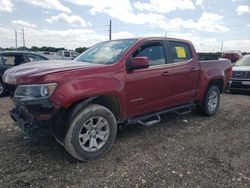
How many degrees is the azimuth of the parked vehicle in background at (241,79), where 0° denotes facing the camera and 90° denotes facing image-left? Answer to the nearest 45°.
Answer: approximately 0°

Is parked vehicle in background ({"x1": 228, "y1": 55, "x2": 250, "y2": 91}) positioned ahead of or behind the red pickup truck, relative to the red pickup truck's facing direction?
behind

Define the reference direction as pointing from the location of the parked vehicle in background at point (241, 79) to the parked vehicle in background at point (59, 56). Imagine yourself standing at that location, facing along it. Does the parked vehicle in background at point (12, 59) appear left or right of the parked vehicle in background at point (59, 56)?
left

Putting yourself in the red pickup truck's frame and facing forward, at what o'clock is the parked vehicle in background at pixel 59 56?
The parked vehicle in background is roughly at 4 o'clock from the red pickup truck.

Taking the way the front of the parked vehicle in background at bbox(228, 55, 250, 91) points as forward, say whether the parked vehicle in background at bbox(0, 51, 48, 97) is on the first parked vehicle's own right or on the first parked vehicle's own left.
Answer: on the first parked vehicle's own right

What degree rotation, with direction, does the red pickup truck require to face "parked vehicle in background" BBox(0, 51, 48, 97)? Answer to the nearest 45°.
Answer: approximately 90° to its right

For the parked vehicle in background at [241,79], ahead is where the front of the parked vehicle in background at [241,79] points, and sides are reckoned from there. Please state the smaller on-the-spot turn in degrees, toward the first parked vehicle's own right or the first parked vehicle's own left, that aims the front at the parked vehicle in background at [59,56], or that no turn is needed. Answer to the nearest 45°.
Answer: approximately 90° to the first parked vehicle's own right

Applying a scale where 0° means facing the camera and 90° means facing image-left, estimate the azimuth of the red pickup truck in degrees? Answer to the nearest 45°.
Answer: approximately 45°
